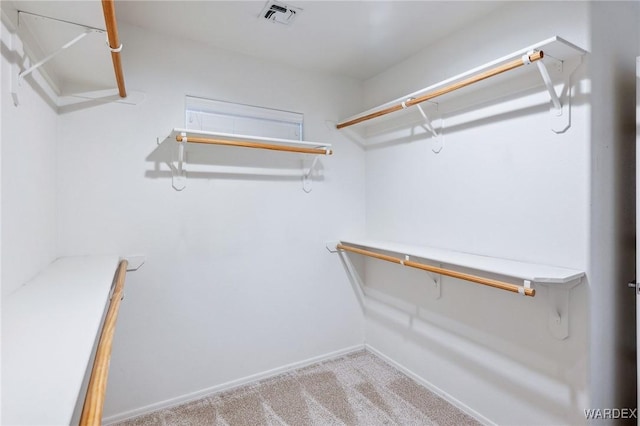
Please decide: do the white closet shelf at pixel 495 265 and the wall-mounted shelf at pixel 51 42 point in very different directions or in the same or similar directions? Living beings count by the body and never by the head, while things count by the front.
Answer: very different directions

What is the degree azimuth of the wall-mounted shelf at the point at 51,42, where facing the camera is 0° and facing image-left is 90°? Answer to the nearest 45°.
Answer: approximately 270°

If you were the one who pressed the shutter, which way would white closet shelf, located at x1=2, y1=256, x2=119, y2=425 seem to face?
facing to the right of the viewer

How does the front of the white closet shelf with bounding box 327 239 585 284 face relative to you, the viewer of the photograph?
facing the viewer and to the left of the viewer

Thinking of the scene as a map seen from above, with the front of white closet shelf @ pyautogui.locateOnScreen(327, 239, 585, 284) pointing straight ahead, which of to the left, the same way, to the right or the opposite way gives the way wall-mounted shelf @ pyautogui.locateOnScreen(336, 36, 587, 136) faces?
the same way

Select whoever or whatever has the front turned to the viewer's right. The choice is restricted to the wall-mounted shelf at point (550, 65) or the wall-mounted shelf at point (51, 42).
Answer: the wall-mounted shelf at point (51, 42)

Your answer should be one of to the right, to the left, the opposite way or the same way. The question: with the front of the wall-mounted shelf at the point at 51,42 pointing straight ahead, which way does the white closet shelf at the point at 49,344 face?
the same way

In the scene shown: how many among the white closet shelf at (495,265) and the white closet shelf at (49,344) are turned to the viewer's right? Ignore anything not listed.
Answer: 1

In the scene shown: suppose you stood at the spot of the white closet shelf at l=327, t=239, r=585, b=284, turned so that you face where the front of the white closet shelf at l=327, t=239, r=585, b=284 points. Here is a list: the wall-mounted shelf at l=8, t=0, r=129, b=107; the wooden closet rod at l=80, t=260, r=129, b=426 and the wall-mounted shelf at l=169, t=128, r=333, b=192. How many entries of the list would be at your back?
0

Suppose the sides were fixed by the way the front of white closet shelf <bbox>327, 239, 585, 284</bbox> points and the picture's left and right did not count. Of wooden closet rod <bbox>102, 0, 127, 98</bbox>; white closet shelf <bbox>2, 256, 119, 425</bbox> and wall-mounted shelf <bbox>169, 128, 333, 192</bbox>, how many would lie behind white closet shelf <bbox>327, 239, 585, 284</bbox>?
0

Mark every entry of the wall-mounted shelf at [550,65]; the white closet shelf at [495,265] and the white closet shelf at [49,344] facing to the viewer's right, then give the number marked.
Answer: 1

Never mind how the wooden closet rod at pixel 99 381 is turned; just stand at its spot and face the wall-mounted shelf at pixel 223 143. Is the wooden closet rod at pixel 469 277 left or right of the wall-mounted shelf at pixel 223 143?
right

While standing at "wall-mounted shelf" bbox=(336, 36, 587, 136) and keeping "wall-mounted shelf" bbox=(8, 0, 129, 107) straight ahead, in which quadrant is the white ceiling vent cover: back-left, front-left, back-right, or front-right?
front-right

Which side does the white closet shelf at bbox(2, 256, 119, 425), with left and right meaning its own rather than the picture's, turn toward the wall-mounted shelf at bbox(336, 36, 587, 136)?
front

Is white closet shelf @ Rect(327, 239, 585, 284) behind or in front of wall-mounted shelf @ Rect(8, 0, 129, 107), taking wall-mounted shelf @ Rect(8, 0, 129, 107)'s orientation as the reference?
in front

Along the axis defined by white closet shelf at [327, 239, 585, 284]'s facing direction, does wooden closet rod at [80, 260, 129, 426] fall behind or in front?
in front

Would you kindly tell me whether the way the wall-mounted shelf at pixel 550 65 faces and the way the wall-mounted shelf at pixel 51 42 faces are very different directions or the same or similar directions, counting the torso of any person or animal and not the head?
very different directions

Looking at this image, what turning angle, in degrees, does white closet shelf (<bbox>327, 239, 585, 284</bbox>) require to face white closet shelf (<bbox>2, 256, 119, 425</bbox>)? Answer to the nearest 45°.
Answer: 0° — it already faces it

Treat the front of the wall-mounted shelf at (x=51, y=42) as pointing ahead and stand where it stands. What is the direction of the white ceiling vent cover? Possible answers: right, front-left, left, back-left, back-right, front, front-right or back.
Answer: front
